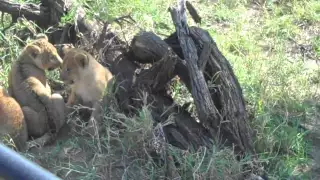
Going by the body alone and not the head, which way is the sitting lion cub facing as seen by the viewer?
to the viewer's right

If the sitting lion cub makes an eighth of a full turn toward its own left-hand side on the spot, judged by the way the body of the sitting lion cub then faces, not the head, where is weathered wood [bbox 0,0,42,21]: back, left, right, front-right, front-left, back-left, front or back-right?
front-left

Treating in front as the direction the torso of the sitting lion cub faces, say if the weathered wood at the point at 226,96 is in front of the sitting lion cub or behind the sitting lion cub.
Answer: in front

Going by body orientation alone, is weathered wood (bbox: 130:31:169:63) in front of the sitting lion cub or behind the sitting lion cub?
in front
